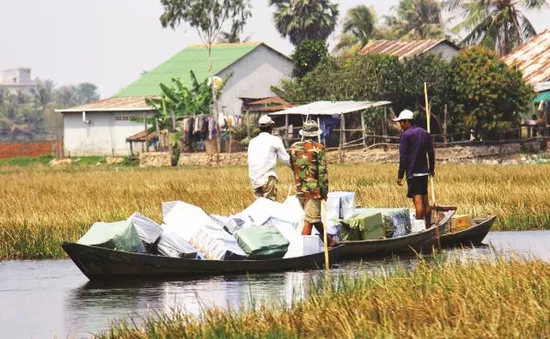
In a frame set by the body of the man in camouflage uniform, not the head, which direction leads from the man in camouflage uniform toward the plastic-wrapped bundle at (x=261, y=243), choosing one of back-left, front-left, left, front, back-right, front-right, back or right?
back-left

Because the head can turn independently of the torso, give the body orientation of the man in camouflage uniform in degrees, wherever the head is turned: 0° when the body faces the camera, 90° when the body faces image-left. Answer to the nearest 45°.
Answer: approximately 180°

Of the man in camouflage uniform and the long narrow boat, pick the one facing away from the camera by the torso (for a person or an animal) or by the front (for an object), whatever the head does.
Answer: the man in camouflage uniform

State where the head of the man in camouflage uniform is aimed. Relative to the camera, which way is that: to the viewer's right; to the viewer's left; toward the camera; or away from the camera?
away from the camera

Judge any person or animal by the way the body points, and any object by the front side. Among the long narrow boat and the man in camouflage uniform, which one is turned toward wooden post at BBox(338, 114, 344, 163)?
the man in camouflage uniform

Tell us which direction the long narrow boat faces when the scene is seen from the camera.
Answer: facing to the left of the viewer

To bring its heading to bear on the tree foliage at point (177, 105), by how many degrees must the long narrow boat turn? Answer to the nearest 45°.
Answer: approximately 90° to its right

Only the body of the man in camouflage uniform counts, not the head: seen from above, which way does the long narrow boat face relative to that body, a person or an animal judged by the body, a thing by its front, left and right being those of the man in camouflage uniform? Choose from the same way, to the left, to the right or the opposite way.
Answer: to the left

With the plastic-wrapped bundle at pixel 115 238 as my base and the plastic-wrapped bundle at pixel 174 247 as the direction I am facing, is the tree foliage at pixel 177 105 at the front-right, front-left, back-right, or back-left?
front-left

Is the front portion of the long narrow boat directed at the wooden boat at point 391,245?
no

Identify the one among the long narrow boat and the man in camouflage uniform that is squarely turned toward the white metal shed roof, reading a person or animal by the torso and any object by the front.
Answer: the man in camouflage uniform

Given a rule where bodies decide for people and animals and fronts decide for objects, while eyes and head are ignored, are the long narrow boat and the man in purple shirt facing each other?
no

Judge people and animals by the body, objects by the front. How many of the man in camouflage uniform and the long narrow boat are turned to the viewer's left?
1

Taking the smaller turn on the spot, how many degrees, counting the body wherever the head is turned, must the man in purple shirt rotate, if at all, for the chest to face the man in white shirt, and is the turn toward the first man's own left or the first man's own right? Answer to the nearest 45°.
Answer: approximately 45° to the first man's own left
